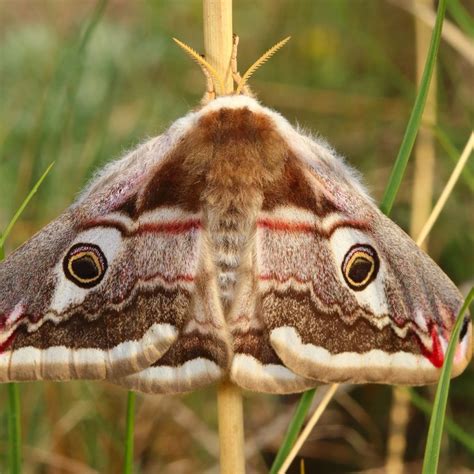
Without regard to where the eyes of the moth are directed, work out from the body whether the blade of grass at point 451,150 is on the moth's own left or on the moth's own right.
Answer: on the moth's own right

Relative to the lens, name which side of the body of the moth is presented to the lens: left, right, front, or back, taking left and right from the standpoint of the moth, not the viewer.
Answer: back
